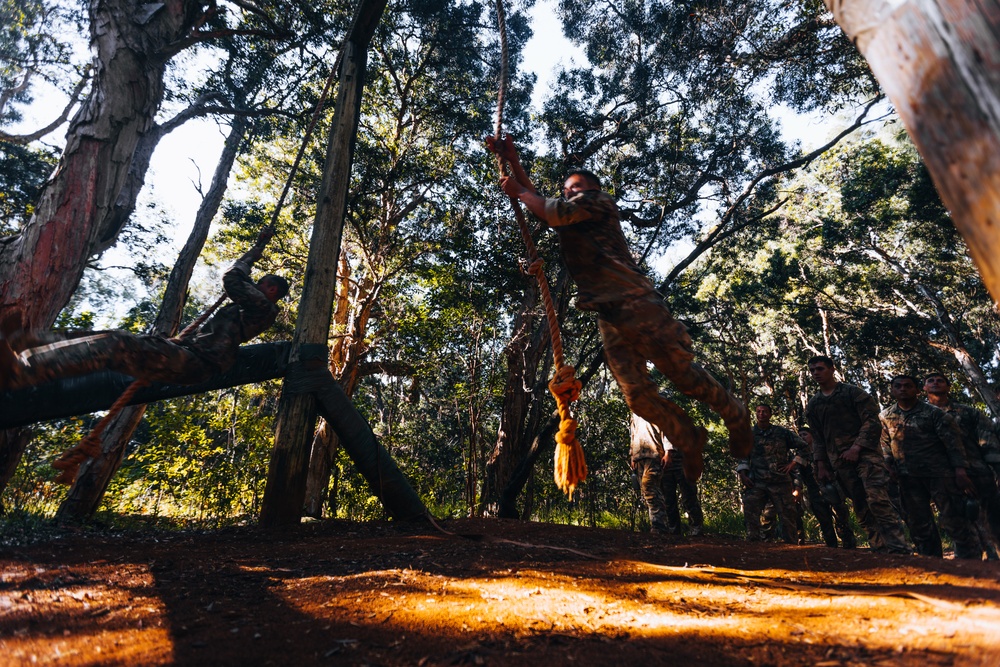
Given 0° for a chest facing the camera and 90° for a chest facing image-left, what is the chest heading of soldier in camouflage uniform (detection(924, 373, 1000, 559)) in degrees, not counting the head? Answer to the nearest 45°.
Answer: approximately 45°

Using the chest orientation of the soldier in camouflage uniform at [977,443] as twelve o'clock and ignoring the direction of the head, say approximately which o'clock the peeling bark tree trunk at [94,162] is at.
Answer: The peeling bark tree trunk is roughly at 12 o'clock from the soldier in camouflage uniform.

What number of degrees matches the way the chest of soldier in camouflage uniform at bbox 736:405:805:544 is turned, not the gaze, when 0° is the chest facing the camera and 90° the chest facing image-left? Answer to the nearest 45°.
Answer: approximately 0°

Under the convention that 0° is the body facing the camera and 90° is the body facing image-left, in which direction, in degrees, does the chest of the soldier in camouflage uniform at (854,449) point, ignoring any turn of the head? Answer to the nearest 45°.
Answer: approximately 45°

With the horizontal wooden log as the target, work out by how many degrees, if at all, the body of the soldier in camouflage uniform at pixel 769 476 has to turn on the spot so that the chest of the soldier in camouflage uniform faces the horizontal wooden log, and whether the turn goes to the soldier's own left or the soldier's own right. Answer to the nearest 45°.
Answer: approximately 45° to the soldier's own right

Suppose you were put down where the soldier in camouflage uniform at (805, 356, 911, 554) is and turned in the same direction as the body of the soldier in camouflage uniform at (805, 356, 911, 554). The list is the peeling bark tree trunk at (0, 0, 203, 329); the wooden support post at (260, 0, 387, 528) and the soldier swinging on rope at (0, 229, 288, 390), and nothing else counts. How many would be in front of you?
3

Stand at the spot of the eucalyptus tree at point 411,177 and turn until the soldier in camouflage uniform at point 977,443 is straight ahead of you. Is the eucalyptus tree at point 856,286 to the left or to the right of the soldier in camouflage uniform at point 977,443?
left
